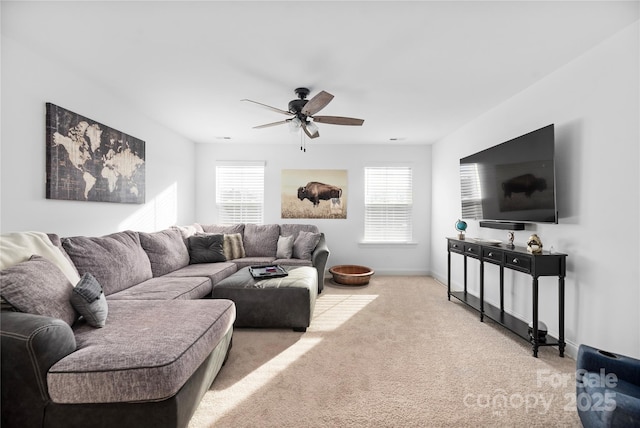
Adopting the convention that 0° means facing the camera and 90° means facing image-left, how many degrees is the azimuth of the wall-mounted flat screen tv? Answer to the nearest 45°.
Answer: approximately 45°

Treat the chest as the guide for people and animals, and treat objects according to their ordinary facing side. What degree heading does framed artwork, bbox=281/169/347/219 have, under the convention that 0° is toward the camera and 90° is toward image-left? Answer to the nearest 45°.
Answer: approximately 0°

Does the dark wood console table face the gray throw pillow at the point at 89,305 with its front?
yes

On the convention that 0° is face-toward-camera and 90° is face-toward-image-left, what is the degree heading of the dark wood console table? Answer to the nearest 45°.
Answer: approximately 45°

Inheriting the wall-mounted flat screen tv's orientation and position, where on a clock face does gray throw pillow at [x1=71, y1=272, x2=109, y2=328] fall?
The gray throw pillow is roughly at 12 o'clock from the wall-mounted flat screen tv.

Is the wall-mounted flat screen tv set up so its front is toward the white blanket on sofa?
yes
